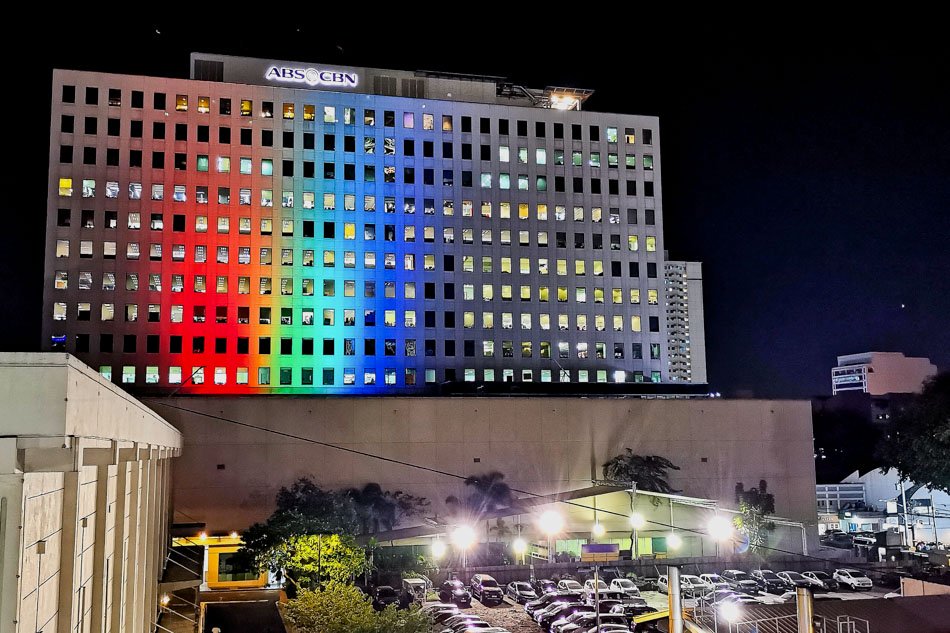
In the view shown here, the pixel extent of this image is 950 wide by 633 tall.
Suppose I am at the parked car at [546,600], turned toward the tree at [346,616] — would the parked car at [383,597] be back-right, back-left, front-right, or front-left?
front-right

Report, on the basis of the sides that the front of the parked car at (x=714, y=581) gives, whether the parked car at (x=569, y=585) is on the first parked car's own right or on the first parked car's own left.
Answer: on the first parked car's own right

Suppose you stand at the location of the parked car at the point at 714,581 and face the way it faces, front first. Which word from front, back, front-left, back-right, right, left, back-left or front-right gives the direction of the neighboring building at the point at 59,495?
front-right

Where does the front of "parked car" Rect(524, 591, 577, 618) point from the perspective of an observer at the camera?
facing the viewer and to the left of the viewer

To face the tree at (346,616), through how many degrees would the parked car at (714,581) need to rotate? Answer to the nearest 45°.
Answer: approximately 90° to its right

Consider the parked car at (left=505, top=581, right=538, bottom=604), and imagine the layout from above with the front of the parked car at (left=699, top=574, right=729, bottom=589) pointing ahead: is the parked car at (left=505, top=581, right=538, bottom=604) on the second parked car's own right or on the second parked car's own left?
on the second parked car's own right

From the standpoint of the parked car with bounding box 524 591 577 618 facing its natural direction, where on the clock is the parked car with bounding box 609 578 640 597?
the parked car with bounding box 609 578 640 597 is roughly at 6 o'clock from the parked car with bounding box 524 591 577 618.

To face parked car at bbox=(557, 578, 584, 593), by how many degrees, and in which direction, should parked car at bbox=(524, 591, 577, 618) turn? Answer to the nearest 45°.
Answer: approximately 135° to its right

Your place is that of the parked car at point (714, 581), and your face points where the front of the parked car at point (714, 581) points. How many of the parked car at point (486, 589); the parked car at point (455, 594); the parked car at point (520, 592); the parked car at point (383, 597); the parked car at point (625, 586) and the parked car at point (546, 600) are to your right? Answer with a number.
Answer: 6

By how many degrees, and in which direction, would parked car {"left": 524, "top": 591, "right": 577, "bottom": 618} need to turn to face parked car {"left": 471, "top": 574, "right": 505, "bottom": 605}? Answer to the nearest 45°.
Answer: approximately 90° to its right

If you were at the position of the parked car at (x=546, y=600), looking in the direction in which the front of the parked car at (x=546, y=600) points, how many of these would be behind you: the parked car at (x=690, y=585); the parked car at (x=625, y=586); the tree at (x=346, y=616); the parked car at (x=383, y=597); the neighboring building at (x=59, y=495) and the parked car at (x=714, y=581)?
3

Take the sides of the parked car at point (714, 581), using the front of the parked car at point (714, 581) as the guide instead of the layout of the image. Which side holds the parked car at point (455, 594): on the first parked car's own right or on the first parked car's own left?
on the first parked car's own right

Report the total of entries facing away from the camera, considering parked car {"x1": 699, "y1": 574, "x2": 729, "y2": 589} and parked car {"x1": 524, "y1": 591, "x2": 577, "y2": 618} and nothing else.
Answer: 0

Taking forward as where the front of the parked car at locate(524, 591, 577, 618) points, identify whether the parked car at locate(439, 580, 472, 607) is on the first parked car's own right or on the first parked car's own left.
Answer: on the first parked car's own right

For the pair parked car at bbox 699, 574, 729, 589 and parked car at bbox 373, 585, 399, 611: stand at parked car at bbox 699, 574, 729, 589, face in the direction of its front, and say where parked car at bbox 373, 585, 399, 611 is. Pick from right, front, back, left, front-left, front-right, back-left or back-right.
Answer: right
